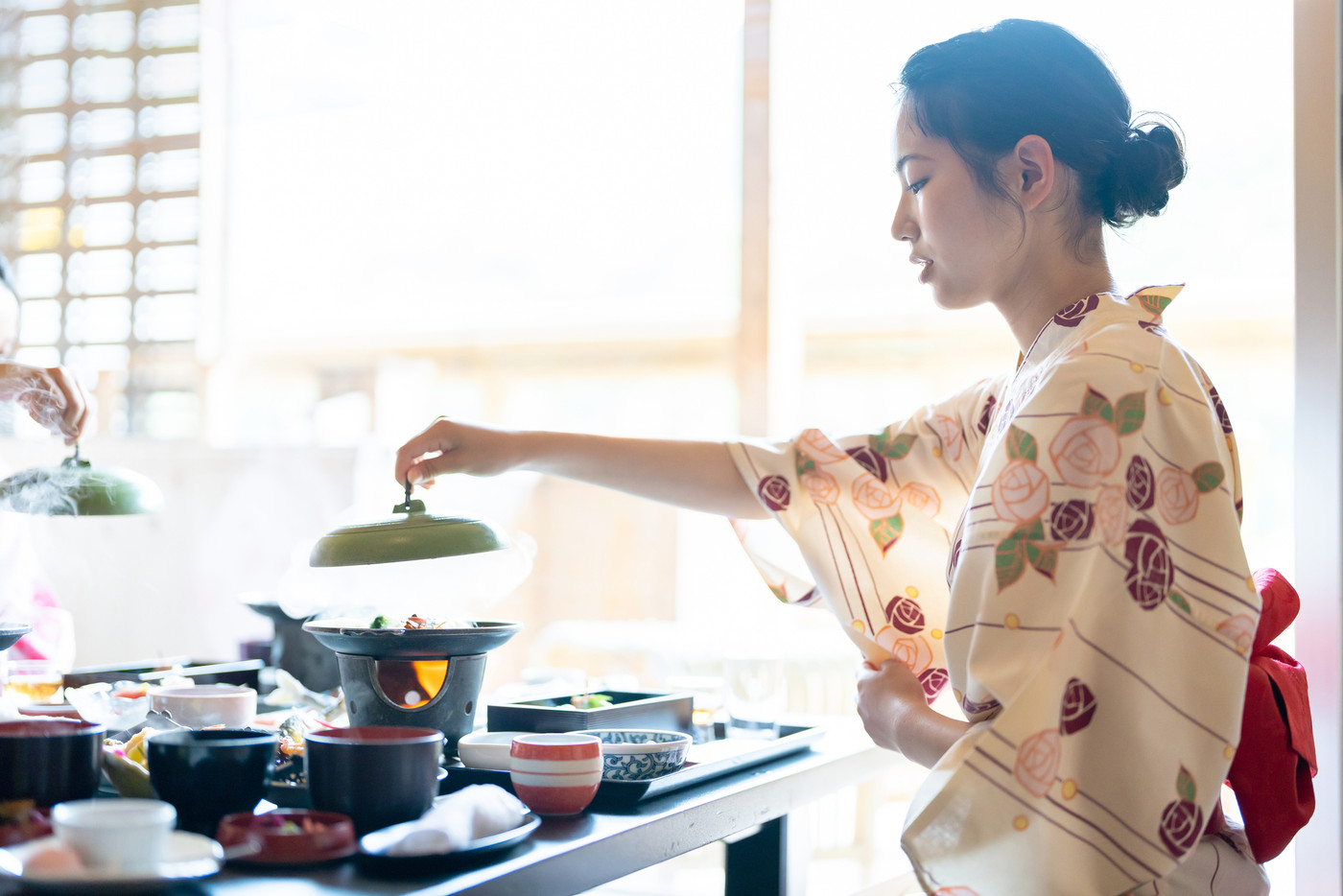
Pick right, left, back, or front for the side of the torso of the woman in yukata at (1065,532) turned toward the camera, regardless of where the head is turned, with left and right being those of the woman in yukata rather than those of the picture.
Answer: left

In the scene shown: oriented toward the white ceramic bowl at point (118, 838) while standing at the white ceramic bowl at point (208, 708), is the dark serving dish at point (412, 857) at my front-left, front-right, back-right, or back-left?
front-left

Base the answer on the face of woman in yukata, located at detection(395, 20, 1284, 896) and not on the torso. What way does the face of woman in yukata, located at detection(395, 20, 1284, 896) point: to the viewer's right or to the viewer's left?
to the viewer's left

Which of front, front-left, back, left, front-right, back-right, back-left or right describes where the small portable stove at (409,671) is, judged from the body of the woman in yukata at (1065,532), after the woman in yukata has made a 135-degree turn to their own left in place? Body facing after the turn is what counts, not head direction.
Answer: back-right

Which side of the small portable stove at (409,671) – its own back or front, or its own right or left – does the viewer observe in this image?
front

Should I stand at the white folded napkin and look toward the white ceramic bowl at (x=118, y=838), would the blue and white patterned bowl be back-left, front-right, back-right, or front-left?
back-right

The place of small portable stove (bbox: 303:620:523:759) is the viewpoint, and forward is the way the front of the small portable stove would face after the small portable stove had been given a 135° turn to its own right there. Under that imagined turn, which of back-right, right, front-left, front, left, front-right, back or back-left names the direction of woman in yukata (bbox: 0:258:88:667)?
front

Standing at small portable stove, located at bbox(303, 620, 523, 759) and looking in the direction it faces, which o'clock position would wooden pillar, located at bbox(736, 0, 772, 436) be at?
The wooden pillar is roughly at 7 o'clock from the small portable stove.
